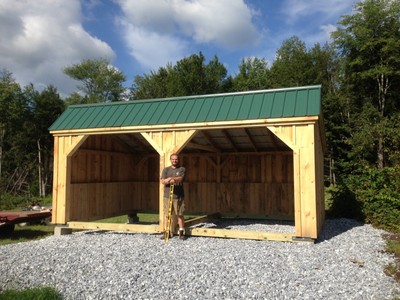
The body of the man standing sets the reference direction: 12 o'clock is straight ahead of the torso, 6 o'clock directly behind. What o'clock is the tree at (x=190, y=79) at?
The tree is roughly at 6 o'clock from the man standing.

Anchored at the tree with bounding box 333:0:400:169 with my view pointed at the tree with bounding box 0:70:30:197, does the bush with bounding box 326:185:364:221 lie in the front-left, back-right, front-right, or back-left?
front-left

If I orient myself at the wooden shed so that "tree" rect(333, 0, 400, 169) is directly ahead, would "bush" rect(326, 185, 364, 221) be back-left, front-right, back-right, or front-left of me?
front-right

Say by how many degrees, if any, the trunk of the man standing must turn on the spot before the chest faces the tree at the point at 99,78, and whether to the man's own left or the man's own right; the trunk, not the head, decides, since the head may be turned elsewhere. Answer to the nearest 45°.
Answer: approximately 180°

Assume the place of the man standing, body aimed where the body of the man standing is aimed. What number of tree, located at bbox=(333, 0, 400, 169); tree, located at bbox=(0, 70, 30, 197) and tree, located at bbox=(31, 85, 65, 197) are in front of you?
0

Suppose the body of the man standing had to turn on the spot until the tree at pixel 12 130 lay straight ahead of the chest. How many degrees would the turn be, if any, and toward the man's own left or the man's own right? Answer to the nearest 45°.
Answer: approximately 135° to the man's own right

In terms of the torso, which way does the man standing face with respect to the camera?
toward the camera

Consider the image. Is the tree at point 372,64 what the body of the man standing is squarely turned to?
no

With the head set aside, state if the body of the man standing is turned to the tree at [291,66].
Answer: no

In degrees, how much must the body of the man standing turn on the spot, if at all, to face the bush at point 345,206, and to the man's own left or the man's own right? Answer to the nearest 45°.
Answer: approximately 135° to the man's own left

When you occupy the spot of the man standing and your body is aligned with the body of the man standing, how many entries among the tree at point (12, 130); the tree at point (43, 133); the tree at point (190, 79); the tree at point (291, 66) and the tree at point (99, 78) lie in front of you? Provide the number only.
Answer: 0

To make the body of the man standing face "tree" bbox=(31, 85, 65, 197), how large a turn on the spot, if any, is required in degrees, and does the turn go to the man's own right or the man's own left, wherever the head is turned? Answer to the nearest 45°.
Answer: approximately 135° to the man's own right

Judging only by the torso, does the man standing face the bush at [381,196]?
no

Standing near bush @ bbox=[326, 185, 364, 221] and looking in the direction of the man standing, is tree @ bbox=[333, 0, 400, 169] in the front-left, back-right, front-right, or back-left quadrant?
back-right

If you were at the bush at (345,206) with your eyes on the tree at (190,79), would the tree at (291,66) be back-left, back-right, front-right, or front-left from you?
front-right
